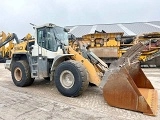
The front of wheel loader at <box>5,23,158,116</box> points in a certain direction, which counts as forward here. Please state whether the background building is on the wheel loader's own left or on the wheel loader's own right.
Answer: on the wheel loader's own left

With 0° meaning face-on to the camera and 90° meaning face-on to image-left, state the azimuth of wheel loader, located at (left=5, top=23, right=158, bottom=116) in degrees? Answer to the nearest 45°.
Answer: approximately 315°

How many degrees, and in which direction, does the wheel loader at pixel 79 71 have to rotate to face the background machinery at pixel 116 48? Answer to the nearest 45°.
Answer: approximately 135° to its left
